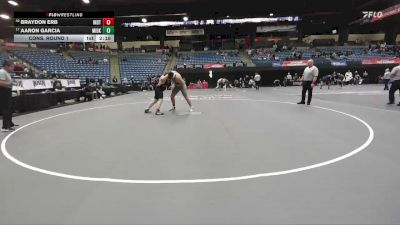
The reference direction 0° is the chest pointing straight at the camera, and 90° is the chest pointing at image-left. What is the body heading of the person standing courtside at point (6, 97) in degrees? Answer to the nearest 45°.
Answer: approximately 270°

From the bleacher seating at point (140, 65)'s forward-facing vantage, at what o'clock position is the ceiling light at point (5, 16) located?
The ceiling light is roughly at 3 o'clock from the bleacher seating.

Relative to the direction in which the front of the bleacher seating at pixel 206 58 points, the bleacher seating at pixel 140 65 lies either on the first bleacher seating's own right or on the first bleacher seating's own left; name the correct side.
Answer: on the first bleacher seating's own right

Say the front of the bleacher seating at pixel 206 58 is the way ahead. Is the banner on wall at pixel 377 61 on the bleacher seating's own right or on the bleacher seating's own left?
on the bleacher seating's own left

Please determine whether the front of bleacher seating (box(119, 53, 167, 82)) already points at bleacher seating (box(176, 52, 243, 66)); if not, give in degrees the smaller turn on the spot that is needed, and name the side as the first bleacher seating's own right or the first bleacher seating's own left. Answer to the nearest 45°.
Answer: approximately 90° to the first bleacher seating's own left

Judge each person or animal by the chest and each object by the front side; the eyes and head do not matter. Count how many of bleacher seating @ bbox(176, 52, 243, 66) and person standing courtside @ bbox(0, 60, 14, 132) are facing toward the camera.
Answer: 1

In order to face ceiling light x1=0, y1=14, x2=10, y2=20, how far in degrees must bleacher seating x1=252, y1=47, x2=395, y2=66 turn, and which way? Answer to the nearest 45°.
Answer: approximately 90° to its right
